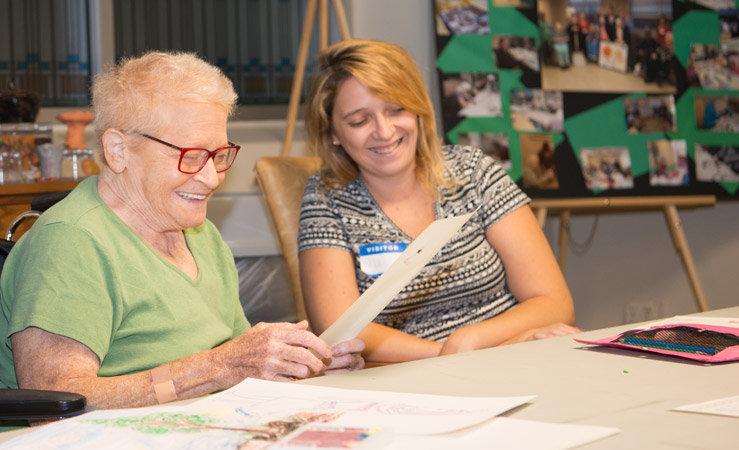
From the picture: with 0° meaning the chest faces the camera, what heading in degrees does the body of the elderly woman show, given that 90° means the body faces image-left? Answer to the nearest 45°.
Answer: approximately 315°

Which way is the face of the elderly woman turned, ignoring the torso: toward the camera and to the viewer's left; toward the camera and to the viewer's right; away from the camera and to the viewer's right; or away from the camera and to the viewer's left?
toward the camera and to the viewer's right

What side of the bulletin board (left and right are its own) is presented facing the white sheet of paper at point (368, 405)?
front

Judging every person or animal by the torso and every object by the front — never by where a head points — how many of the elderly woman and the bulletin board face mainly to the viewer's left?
0

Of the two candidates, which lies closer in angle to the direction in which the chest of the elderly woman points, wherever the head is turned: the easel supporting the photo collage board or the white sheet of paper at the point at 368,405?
the white sheet of paper

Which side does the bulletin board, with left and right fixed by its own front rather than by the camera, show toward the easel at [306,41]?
right
